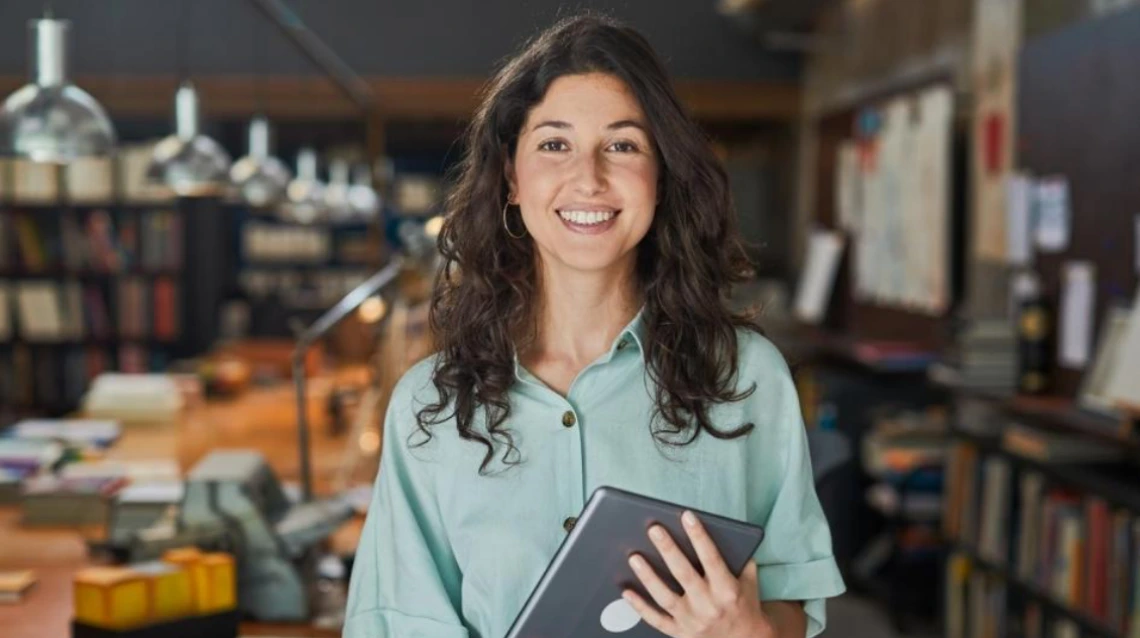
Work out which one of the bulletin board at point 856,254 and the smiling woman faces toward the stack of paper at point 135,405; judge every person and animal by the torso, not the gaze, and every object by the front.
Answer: the bulletin board

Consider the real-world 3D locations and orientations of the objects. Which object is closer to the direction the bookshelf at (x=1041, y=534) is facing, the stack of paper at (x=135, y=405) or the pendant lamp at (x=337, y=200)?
the stack of paper

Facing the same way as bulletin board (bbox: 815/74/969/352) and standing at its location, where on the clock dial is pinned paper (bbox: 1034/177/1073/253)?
The pinned paper is roughly at 10 o'clock from the bulletin board.

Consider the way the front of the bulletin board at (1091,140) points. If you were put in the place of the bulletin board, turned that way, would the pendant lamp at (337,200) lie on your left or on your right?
on your right

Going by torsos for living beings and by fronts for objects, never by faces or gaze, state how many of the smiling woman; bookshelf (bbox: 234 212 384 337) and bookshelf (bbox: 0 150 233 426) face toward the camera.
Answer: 3

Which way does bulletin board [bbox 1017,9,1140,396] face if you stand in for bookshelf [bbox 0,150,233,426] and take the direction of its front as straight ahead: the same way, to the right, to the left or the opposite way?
to the right

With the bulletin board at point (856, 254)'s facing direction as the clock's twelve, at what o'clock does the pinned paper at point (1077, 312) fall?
The pinned paper is roughly at 10 o'clock from the bulletin board.

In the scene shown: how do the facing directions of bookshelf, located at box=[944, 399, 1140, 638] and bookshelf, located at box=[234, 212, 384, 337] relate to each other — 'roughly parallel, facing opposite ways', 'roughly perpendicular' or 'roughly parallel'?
roughly perpendicular

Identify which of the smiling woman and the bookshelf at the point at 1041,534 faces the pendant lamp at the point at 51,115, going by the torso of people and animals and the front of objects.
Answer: the bookshelf

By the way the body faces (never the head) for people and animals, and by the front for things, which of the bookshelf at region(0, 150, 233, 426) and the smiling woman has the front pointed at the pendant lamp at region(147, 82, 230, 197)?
the bookshelf
